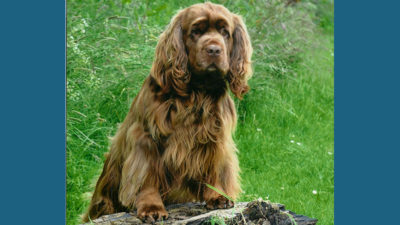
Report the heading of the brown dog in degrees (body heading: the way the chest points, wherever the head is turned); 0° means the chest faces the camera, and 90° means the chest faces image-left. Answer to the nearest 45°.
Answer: approximately 315°
